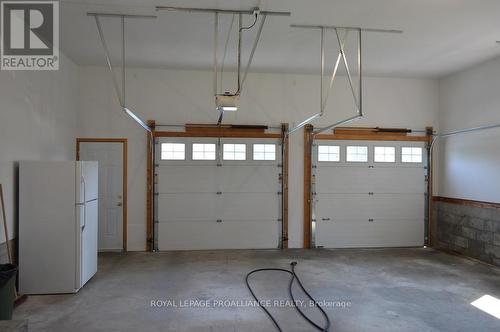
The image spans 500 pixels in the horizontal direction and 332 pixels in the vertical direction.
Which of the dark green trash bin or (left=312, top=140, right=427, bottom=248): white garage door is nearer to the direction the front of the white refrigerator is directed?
the white garage door

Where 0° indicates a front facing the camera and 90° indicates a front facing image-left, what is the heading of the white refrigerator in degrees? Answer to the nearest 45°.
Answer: approximately 270°

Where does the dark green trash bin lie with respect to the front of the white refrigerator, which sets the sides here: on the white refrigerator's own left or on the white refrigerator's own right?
on the white refrigerator's own right

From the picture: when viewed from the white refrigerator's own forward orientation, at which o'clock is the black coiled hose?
The black coiled hose is roughly at 1 o'clock from the white refrigerator.

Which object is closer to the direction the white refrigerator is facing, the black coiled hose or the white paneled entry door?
the black coiled hose
